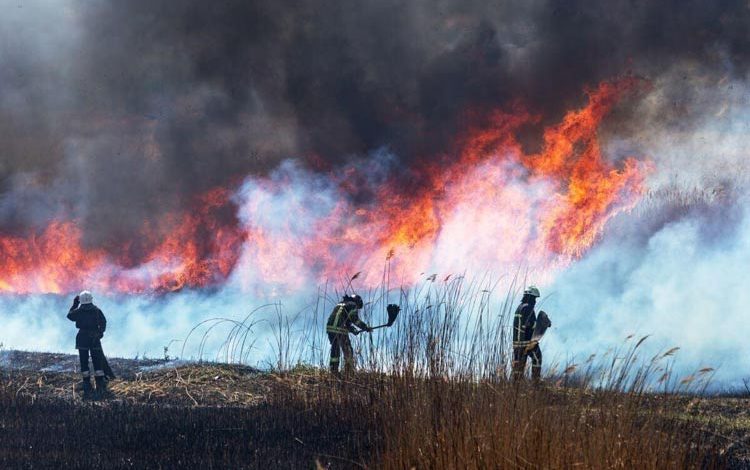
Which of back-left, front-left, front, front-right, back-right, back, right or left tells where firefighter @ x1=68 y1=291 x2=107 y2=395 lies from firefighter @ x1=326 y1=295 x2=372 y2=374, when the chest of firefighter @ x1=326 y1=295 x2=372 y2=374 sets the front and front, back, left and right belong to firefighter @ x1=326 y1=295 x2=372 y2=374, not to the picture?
back

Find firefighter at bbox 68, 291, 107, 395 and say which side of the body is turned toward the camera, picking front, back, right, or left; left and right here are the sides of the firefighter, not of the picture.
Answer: back

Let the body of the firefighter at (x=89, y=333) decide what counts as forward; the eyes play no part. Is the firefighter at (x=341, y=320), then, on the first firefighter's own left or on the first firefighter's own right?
on the first firefighter's own right

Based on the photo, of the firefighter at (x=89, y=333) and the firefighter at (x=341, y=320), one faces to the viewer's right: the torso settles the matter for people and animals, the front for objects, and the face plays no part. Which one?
the firefighter at (x=341, y=320)

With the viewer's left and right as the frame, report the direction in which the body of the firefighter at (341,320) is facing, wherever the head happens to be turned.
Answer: facing to the right of the viewer

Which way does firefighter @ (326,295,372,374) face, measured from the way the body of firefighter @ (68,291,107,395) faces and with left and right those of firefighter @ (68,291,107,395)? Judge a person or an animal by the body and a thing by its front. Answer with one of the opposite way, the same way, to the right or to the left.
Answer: to the right

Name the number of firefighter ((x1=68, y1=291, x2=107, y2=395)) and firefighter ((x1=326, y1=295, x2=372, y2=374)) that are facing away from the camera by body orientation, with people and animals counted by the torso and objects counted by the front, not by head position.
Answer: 1
